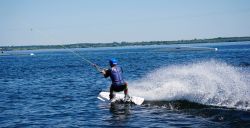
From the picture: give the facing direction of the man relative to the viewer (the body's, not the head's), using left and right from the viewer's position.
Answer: facing away from the viewer and to the left of the viewer
